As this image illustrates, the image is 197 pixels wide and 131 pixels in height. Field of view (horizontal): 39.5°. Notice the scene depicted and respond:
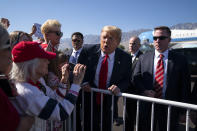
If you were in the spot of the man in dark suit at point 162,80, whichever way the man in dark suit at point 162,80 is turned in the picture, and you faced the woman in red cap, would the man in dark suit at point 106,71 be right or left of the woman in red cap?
right

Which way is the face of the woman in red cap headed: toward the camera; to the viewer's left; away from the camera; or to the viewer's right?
to the viewer's right

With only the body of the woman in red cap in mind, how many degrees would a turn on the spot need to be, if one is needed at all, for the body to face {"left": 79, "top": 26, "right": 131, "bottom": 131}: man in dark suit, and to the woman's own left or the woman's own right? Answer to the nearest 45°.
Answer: approximately 45° to the woman's own left

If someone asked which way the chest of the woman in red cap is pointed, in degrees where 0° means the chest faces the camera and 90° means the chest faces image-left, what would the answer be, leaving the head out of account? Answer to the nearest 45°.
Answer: approximately 270°

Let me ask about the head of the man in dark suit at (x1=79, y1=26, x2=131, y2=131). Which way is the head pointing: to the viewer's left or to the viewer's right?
to the viewer's left
